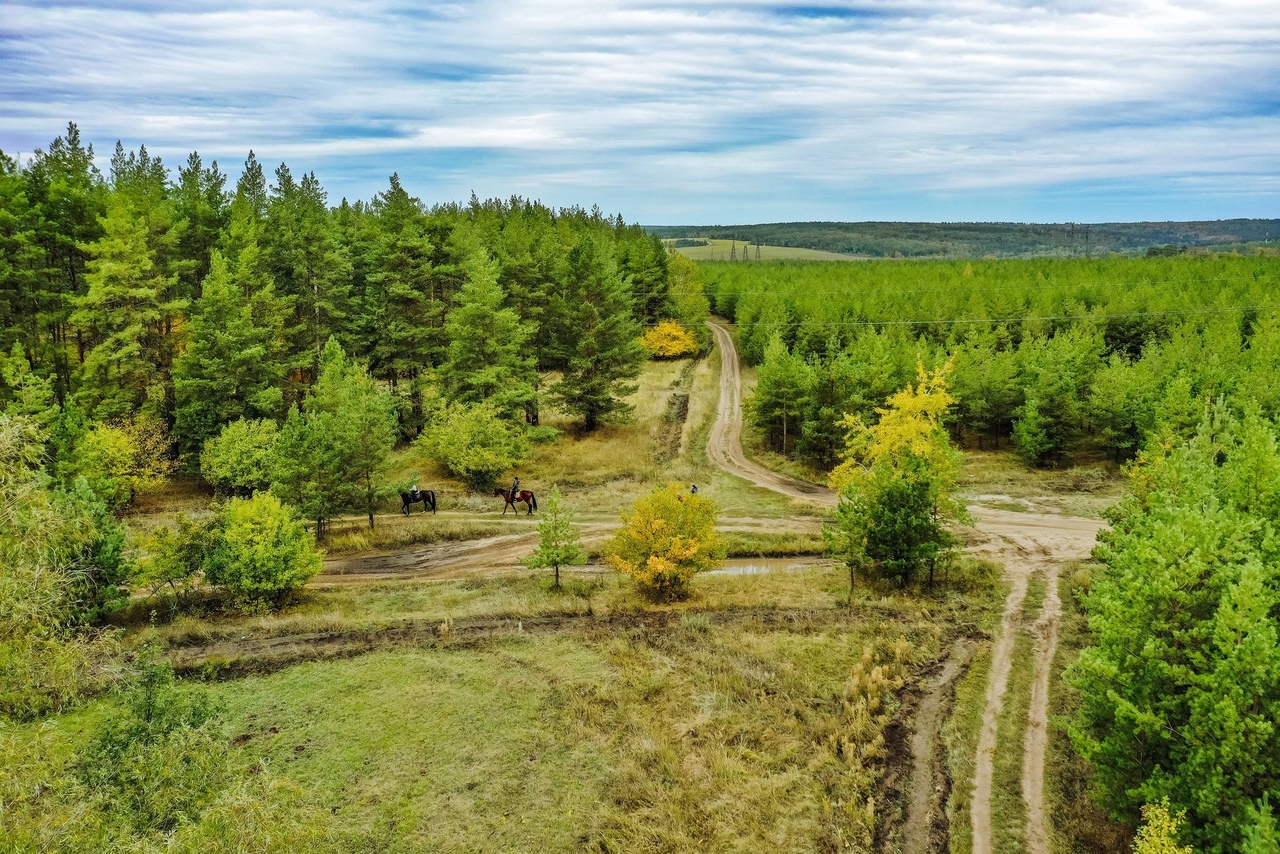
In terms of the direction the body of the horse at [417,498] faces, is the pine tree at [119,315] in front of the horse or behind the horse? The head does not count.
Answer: in front

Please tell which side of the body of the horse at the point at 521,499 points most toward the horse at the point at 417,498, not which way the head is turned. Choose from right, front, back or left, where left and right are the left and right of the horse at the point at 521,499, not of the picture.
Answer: front

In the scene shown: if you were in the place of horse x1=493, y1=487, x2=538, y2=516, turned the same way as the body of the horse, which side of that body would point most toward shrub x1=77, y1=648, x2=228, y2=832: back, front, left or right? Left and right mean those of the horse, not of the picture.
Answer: left

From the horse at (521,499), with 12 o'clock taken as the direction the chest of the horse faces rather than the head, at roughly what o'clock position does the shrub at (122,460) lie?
The shrub is roughly at 12 o'clock from the horse.

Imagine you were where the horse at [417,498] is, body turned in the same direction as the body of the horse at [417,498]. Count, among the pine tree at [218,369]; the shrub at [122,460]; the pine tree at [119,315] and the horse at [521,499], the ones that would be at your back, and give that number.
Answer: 1

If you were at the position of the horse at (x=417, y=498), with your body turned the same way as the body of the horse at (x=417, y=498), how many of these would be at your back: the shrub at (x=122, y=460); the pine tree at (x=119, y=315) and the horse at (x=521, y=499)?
1

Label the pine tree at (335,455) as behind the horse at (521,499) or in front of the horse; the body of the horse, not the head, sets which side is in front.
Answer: in front

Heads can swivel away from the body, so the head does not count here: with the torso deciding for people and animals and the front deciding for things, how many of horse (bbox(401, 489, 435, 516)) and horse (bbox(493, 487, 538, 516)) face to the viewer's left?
2

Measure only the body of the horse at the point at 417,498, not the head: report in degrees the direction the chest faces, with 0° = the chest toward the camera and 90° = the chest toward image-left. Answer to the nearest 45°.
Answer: approximately 90°

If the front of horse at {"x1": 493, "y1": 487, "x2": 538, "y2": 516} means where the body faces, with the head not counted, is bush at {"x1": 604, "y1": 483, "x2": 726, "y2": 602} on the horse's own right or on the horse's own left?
on the horse's own left

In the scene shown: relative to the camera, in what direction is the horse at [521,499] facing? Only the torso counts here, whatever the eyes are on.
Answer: to the viewer's left
